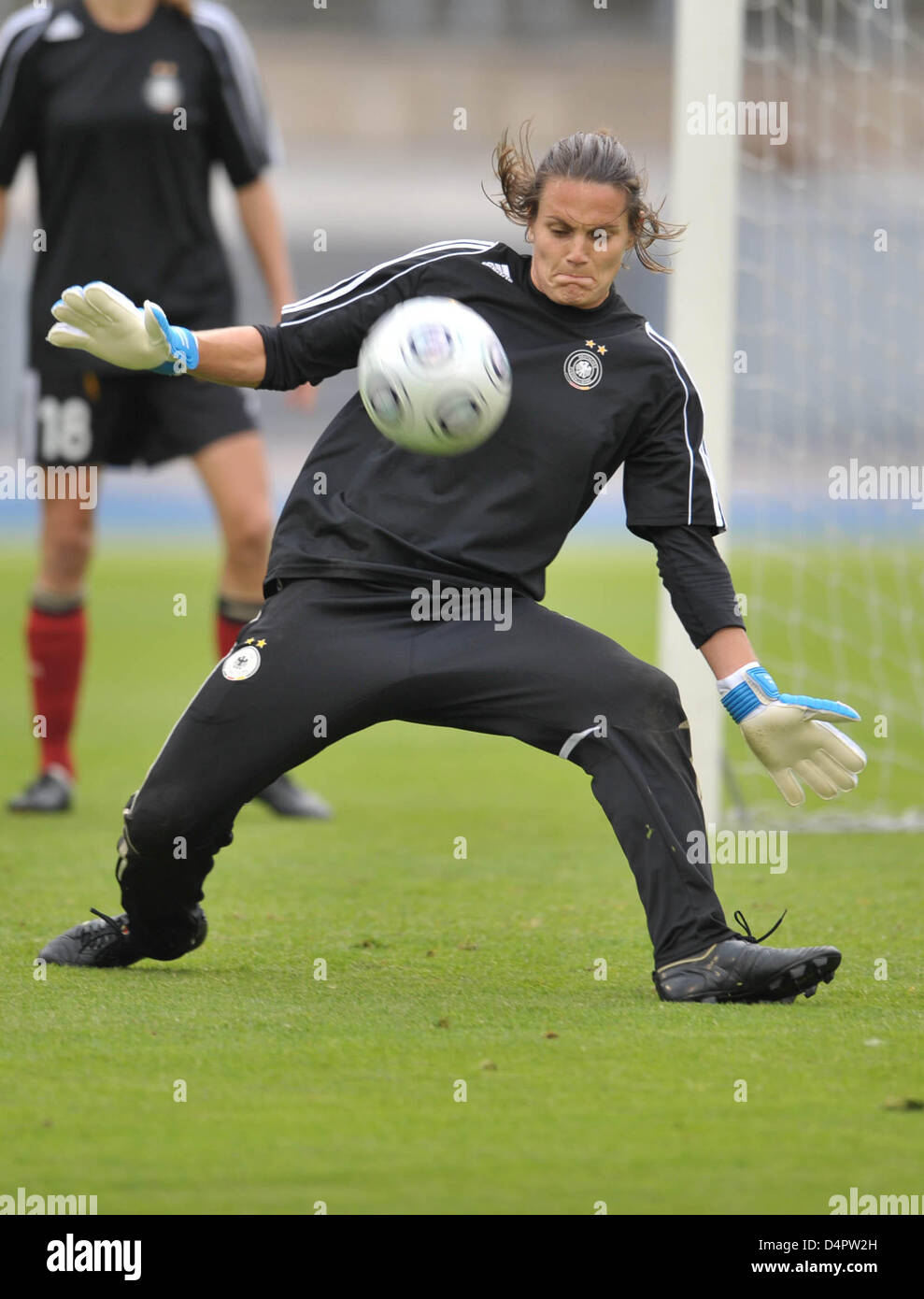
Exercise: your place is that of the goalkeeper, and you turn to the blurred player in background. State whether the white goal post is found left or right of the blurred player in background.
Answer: right

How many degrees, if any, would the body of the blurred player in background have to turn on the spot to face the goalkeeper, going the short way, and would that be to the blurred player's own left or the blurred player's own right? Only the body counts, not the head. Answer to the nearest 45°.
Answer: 0° — they already face them

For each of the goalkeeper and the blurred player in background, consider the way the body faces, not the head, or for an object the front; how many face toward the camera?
2

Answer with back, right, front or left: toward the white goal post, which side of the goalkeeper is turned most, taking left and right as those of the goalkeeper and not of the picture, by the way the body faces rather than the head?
back

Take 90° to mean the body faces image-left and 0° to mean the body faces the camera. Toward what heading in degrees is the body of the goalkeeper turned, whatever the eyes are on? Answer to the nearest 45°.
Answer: approximately 0°

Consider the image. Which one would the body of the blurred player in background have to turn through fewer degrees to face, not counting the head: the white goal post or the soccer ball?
the soccer ball

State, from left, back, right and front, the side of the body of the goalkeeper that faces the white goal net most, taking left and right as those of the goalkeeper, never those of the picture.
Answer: back
